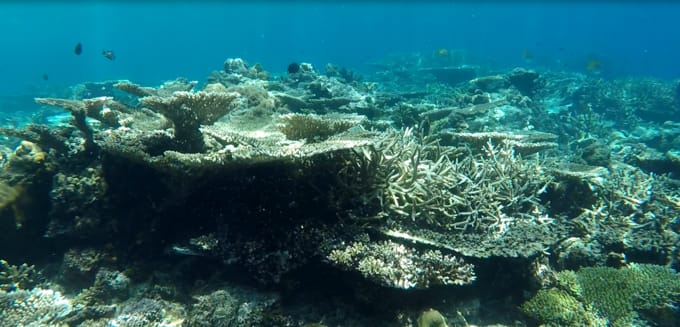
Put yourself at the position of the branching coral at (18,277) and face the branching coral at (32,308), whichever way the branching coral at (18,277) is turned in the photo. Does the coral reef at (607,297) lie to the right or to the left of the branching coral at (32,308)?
left
